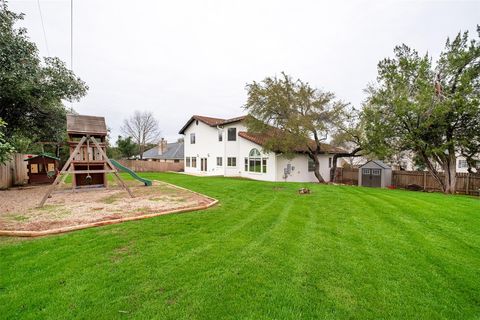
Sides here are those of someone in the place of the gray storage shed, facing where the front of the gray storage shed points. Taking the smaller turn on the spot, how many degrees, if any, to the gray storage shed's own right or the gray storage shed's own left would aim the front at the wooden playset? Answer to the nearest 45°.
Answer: approximately 45° to the gray storage shed's own right

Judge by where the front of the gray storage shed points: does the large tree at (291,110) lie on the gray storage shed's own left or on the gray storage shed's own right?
on the gray storage shed's own right

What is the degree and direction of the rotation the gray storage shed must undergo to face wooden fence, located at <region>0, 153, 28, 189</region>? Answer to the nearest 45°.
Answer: approximately 45° to its right

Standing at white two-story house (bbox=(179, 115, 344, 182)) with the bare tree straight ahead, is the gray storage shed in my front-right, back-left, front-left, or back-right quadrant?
back-right

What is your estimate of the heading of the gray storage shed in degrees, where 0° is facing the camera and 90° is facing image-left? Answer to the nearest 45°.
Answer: approximately 0°

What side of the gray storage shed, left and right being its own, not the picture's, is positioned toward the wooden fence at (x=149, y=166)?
right

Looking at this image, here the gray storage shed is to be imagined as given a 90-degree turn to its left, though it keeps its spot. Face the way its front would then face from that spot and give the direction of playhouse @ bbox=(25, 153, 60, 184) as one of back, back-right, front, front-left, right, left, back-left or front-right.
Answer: back-right

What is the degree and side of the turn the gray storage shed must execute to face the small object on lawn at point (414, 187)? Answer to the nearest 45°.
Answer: approximately 90° to its left
